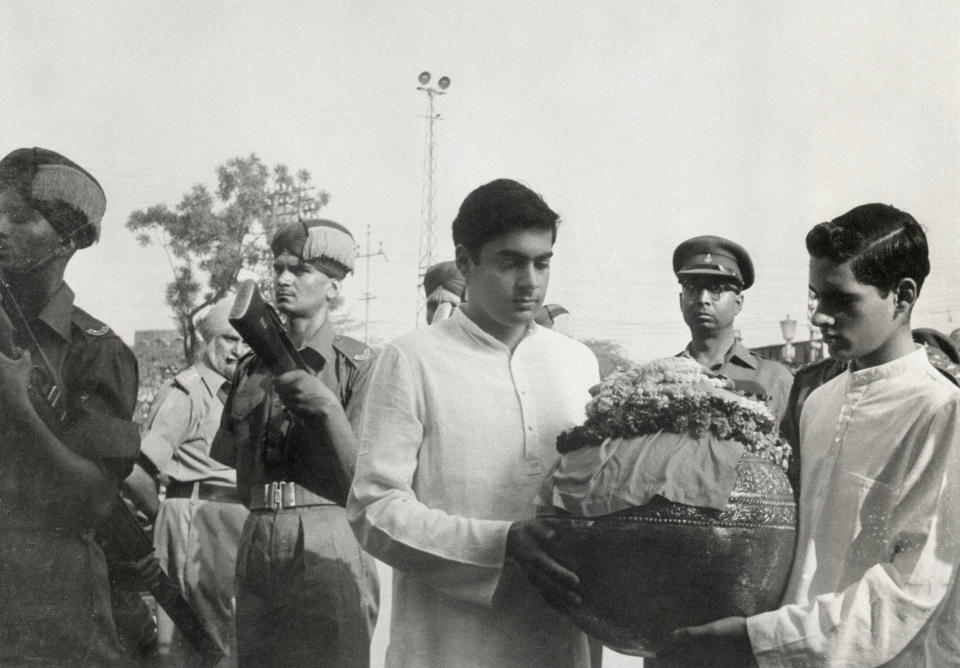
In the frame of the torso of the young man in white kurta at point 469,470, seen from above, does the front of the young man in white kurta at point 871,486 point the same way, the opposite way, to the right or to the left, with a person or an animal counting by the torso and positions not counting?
to the right

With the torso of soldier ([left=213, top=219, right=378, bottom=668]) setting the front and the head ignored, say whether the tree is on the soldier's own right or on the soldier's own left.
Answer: on the soldier's own right

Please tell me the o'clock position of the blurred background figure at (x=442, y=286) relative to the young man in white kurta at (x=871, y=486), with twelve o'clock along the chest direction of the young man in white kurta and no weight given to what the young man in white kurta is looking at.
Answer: The blurred background figure is roughly at 3 o'clock from the young man in white kurta.

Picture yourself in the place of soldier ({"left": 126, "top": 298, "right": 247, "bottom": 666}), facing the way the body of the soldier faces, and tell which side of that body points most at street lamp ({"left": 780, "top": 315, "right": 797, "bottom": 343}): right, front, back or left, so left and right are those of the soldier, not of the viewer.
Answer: left

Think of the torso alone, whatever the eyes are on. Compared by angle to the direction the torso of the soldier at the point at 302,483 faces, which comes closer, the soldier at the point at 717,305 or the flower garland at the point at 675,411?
the flower garland

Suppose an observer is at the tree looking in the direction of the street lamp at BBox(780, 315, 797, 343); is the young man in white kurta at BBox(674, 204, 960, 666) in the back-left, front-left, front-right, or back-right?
front-right

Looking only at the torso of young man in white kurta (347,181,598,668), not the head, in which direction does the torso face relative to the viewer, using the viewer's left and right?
facing the viewer and to the right of the viewer

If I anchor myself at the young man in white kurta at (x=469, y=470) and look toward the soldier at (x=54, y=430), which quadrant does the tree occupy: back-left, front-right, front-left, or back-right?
front-right

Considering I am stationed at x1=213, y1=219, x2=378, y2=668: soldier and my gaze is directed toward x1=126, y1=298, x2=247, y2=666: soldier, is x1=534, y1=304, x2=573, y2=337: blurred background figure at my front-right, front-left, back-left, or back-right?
front-right

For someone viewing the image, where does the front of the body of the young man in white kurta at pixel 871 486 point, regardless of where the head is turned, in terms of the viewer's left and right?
facing the viewer and to the left of the viewer

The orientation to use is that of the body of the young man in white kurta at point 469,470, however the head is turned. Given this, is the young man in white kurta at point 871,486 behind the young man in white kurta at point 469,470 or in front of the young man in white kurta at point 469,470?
in front
